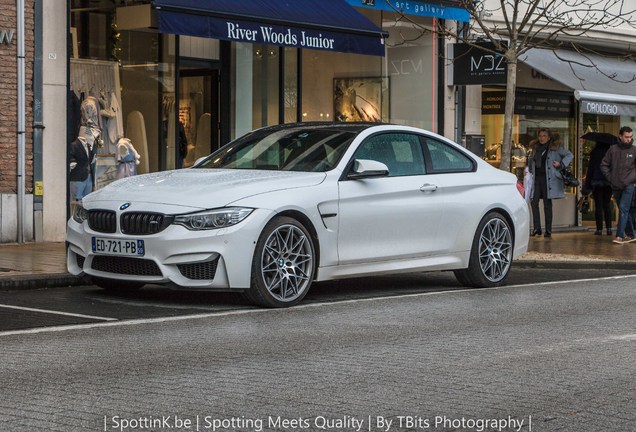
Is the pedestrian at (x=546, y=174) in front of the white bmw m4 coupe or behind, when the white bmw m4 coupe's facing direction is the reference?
behind

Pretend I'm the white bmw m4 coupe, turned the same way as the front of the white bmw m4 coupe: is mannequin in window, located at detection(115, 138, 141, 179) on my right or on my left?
on my right

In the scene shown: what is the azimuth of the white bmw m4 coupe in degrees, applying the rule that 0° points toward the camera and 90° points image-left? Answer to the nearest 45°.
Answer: approximately 45°

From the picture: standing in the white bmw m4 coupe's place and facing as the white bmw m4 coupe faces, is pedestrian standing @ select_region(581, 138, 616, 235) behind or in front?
behind

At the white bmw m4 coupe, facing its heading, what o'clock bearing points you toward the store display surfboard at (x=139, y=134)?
The store display surfboard is roughly at 4 o'clock from the white bmw m4 coupe.

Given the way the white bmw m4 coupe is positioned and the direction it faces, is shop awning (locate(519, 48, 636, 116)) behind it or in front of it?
behind

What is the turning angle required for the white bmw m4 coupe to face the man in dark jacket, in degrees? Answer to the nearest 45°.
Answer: approximately 180°

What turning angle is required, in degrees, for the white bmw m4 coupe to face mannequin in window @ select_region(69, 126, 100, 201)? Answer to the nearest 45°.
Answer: approximately 90° to its right
